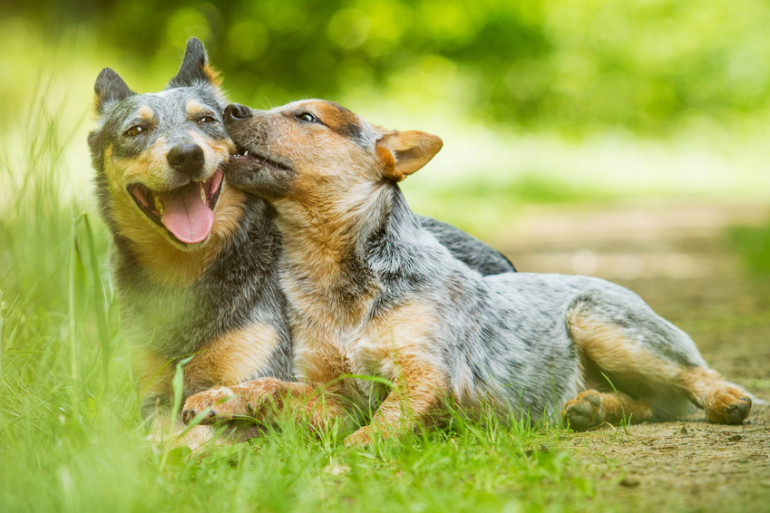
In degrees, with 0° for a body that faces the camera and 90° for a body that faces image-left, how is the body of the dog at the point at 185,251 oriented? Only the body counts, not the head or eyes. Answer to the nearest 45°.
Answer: approximately 45°

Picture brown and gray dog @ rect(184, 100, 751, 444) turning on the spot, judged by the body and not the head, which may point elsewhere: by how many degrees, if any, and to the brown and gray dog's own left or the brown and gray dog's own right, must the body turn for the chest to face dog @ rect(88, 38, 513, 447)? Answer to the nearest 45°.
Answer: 0° — it already faces it

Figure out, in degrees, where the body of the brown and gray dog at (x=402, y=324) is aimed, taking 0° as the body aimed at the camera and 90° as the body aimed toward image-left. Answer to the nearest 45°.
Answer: approximately 90°

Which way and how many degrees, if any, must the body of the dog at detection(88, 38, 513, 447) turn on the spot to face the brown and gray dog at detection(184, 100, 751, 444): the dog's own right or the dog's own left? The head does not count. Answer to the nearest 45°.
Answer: approximately 135° to the dog's own left
